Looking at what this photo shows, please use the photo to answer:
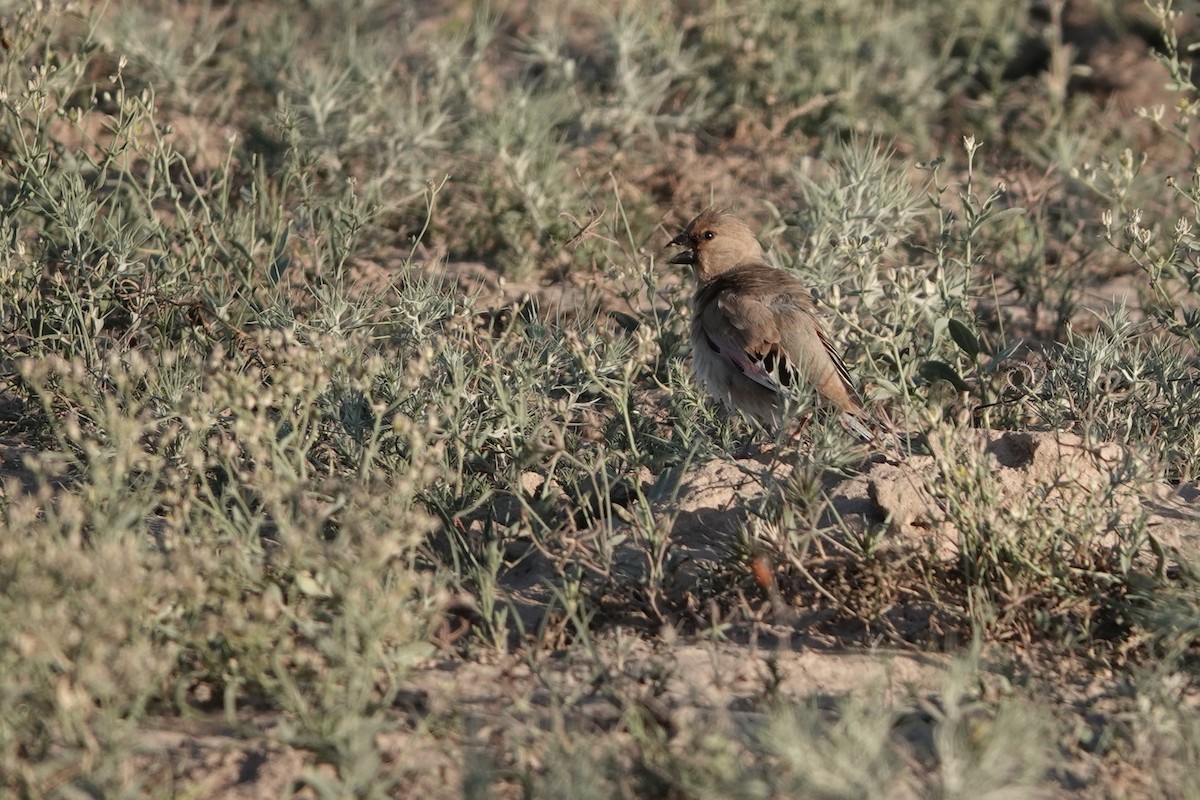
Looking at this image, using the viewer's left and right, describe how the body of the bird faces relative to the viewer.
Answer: facing away from the viewer and to the left of the viewer
